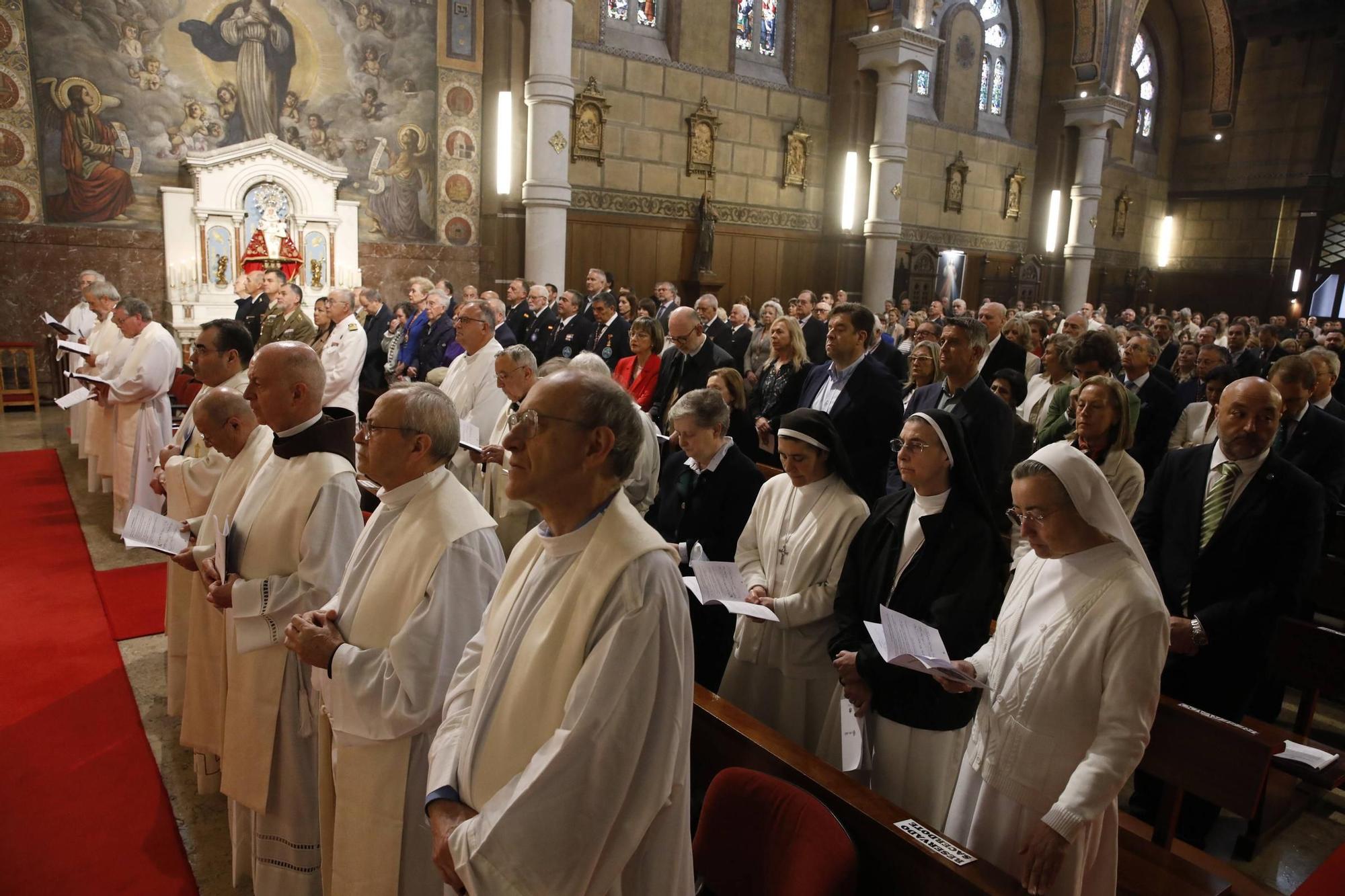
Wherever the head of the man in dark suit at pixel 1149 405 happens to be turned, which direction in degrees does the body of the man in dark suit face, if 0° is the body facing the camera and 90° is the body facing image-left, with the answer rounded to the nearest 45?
approximately 45°

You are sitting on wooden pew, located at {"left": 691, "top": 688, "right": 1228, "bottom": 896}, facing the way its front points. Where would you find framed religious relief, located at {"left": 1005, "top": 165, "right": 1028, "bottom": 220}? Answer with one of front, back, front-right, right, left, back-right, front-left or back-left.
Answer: back-right

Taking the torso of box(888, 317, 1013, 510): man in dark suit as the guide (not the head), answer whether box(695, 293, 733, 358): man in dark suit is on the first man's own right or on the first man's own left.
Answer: on the first man's own right

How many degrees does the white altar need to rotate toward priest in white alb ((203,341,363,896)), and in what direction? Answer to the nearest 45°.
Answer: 0° — it already faces them

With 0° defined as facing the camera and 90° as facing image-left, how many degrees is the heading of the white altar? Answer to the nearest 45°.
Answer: approximately 0°

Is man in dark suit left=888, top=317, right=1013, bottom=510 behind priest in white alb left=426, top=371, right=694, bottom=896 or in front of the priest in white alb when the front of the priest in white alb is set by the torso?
behind

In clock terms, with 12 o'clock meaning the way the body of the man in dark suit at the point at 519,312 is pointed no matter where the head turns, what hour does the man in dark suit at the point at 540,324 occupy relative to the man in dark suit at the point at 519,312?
the man in dark suit at the point at 540,324 is roughly at 10 o'clock from the man in dark suit at the point at 519,312.
